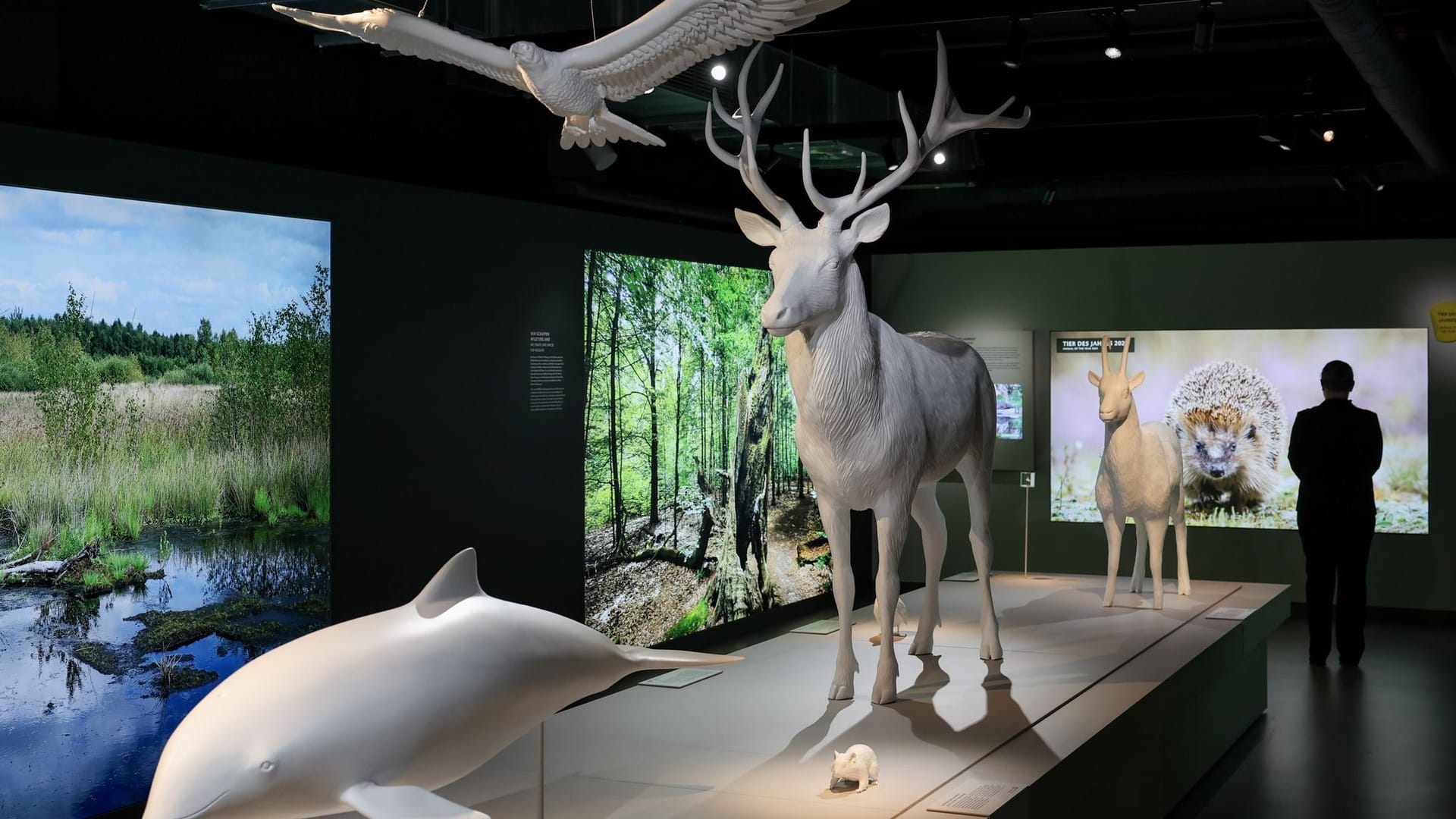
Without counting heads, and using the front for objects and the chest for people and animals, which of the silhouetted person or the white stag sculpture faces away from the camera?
the silhouetted person

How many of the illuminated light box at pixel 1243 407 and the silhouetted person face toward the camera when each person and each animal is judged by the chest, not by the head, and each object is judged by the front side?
1

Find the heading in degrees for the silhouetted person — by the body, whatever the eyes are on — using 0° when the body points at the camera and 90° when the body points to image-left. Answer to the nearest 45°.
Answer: approximately 180°

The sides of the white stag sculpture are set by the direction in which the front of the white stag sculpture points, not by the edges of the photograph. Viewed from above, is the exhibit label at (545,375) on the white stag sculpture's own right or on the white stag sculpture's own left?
on the white stag sculpture's own right

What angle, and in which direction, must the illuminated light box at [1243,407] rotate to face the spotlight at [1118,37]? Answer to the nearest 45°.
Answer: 0° — it already faces it
